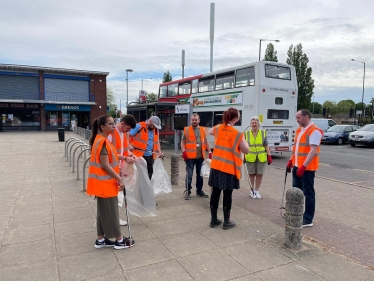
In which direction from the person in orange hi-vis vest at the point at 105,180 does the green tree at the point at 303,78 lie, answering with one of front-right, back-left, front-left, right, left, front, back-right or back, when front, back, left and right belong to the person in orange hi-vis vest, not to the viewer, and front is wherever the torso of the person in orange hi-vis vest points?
front-left

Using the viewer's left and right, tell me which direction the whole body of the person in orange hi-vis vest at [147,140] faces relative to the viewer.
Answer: facing the viewer and to the right of the viewer

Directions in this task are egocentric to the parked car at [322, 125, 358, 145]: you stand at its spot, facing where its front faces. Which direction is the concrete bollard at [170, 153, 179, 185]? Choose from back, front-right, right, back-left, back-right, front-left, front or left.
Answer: front-left

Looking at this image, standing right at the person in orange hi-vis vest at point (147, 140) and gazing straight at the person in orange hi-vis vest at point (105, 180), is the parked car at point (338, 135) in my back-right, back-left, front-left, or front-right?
back-left

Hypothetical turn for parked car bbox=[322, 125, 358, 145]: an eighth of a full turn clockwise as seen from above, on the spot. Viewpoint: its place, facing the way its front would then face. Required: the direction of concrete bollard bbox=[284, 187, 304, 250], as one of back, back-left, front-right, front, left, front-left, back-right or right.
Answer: left

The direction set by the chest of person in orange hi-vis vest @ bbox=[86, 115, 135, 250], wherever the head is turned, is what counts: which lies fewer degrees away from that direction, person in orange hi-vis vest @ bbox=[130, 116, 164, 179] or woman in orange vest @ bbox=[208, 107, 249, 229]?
the woman in orange vest

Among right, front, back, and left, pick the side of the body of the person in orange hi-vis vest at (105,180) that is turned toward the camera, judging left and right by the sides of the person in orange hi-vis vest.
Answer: right

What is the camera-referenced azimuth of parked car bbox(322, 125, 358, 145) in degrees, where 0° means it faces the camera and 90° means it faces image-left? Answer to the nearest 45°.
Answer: approximately 45°

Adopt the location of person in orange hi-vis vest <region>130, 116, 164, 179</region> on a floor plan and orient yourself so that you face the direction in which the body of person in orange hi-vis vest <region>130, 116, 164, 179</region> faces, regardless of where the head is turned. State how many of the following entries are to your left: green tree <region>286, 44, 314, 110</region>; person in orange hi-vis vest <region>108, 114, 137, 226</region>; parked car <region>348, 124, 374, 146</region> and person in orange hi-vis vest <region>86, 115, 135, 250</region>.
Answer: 2

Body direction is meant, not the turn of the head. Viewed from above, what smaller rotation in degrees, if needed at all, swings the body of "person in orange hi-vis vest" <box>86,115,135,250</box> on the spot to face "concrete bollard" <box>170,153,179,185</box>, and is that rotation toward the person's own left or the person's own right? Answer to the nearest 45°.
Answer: approximately 45° to the person's own left

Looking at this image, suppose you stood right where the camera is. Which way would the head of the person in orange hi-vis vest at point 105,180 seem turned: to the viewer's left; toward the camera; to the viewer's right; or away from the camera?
to the viewer's right

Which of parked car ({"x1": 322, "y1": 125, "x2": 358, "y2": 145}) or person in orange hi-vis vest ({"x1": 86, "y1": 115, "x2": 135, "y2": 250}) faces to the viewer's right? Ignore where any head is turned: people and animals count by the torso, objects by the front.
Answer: the person in orange hi-vis vest

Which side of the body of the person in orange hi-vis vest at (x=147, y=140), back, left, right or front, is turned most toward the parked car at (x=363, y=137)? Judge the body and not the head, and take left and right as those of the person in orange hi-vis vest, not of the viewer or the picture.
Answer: left
